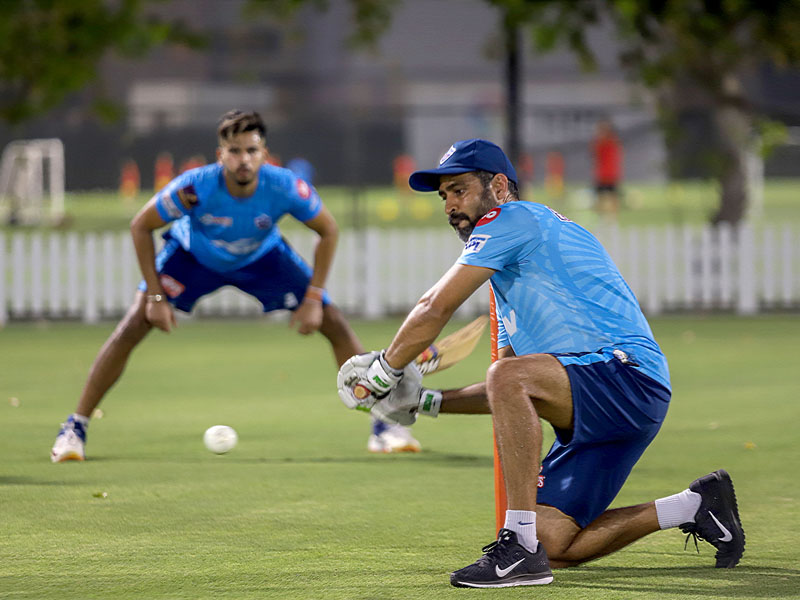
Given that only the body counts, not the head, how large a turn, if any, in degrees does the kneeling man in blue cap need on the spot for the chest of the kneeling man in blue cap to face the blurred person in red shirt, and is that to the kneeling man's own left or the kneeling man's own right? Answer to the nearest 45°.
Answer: approximately 90° to the kneeling man's own right

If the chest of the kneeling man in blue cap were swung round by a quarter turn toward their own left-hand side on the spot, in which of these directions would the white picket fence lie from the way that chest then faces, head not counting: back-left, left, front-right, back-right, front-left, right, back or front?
back

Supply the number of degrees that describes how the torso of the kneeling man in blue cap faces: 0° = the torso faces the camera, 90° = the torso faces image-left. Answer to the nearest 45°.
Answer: approximately 90°

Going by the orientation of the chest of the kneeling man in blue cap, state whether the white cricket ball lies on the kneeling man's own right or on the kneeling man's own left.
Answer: on the kneeling man's own right
